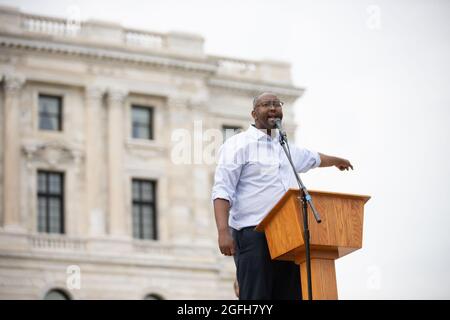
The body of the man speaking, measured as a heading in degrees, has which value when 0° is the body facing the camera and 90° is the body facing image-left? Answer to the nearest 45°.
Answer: approximately 315°

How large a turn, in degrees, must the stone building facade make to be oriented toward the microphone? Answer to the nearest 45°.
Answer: approximately 45° to its right

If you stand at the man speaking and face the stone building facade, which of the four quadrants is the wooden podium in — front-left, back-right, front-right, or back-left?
back-right

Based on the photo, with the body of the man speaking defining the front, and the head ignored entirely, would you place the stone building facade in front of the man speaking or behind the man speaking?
behind

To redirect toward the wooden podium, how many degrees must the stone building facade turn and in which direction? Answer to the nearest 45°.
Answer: approximately 45° to its right
